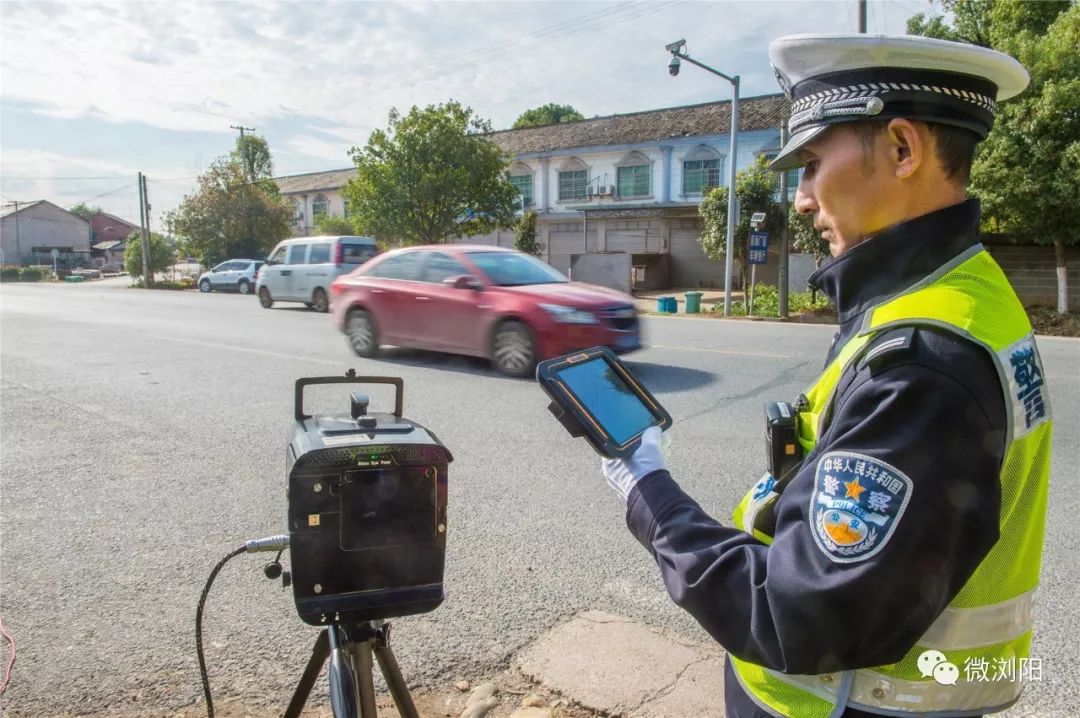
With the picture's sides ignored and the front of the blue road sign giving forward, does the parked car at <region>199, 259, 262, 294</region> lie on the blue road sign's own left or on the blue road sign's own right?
on the blue road sign's own right

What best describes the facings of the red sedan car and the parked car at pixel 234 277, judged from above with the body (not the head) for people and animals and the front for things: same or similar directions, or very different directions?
very different directions

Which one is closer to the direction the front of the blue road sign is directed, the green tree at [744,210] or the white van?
the white van

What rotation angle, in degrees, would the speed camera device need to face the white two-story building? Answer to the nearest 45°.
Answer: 0° — it already faces it

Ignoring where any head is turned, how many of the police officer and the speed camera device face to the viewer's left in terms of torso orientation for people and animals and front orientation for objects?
1

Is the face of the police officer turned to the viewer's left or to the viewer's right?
to the viewer's left

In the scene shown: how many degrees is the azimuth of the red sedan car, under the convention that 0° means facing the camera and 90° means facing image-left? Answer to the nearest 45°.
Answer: approximately 315°

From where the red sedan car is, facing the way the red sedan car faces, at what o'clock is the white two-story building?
The white two-story building is roughly at 8 o'clock from the red sedan car.

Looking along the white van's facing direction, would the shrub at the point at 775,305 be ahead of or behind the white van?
behind

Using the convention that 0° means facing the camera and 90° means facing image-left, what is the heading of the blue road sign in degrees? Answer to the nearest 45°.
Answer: approximately 0°

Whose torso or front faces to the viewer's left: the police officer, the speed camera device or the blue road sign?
the police officer

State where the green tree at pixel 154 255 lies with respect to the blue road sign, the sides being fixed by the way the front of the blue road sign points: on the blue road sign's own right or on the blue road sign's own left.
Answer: on the blue road sign's own right

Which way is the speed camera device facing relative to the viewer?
away from the camera

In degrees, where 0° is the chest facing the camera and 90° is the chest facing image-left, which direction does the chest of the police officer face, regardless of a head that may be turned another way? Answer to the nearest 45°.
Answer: approximately 90°

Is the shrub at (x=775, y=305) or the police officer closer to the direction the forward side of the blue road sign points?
the police officer
